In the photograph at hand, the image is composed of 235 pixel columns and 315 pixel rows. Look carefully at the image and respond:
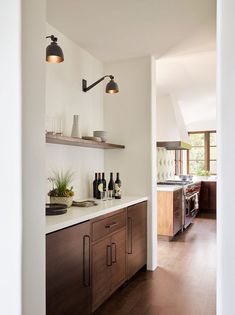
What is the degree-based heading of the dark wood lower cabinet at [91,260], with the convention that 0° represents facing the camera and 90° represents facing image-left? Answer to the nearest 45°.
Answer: approximately 315°

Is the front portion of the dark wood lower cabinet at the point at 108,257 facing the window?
no

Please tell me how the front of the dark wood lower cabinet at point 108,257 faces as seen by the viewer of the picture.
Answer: facing the viewer and to the right of the viewer
